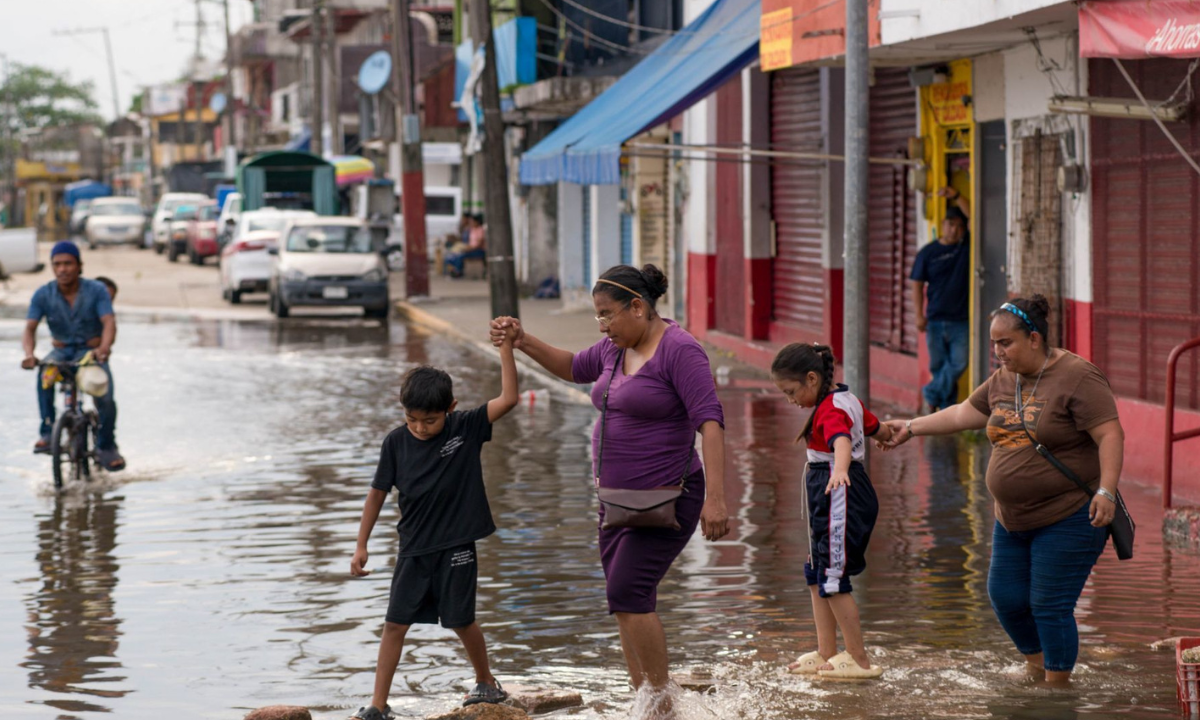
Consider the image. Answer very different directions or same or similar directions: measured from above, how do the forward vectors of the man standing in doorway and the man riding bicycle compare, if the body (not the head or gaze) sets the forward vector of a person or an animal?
same or similar directions

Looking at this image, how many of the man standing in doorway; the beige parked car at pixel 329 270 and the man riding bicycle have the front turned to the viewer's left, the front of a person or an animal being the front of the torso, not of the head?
0

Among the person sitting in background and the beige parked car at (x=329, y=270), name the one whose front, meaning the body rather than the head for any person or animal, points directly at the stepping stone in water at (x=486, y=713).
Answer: the beige parked car

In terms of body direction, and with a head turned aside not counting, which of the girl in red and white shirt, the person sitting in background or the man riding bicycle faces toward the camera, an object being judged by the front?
the man riding bicycle

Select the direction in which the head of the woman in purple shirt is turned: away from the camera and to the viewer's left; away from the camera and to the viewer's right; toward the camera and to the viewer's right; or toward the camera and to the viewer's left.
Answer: toward the camera and to the viewer's left

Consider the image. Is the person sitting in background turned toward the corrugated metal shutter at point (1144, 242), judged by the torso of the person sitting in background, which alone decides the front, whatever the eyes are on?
no

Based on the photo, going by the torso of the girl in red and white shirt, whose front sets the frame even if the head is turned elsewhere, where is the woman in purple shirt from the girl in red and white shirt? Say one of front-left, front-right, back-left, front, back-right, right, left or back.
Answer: front-left

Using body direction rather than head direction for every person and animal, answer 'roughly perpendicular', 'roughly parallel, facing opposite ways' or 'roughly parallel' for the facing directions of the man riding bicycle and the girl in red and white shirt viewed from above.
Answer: roughly perpendicular

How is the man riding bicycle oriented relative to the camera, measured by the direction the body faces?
toward the camera

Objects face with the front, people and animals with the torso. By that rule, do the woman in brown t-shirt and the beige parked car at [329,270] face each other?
no

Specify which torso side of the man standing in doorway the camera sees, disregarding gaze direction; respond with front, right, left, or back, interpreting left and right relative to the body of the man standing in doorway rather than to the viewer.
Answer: front

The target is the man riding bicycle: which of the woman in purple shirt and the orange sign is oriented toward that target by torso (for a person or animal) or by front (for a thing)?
the orange sign

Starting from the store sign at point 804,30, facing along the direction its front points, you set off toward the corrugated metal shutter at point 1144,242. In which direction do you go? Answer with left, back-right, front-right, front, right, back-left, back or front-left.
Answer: left

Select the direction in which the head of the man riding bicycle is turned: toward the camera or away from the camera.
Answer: toward the camera

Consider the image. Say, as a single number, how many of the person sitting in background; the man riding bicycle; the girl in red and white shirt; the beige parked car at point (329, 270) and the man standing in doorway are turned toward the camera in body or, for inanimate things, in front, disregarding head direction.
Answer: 3

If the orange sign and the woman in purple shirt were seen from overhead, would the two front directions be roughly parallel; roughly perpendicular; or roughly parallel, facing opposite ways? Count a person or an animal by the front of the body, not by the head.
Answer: roughly parallel

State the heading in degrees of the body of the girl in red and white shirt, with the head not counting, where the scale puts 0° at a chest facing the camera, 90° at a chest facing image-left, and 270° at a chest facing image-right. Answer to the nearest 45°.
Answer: approximately 90°

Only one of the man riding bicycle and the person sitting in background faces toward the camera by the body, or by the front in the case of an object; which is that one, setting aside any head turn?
the man riding bicycle

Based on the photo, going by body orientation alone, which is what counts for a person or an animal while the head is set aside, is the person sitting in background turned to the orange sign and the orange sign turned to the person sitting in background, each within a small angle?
no

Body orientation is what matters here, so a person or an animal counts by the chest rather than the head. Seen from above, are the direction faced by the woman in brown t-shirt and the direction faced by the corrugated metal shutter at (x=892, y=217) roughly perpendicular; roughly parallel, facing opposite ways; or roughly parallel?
roughly parallel

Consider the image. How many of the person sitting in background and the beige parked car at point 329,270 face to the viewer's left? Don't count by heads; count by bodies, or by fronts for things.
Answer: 1
